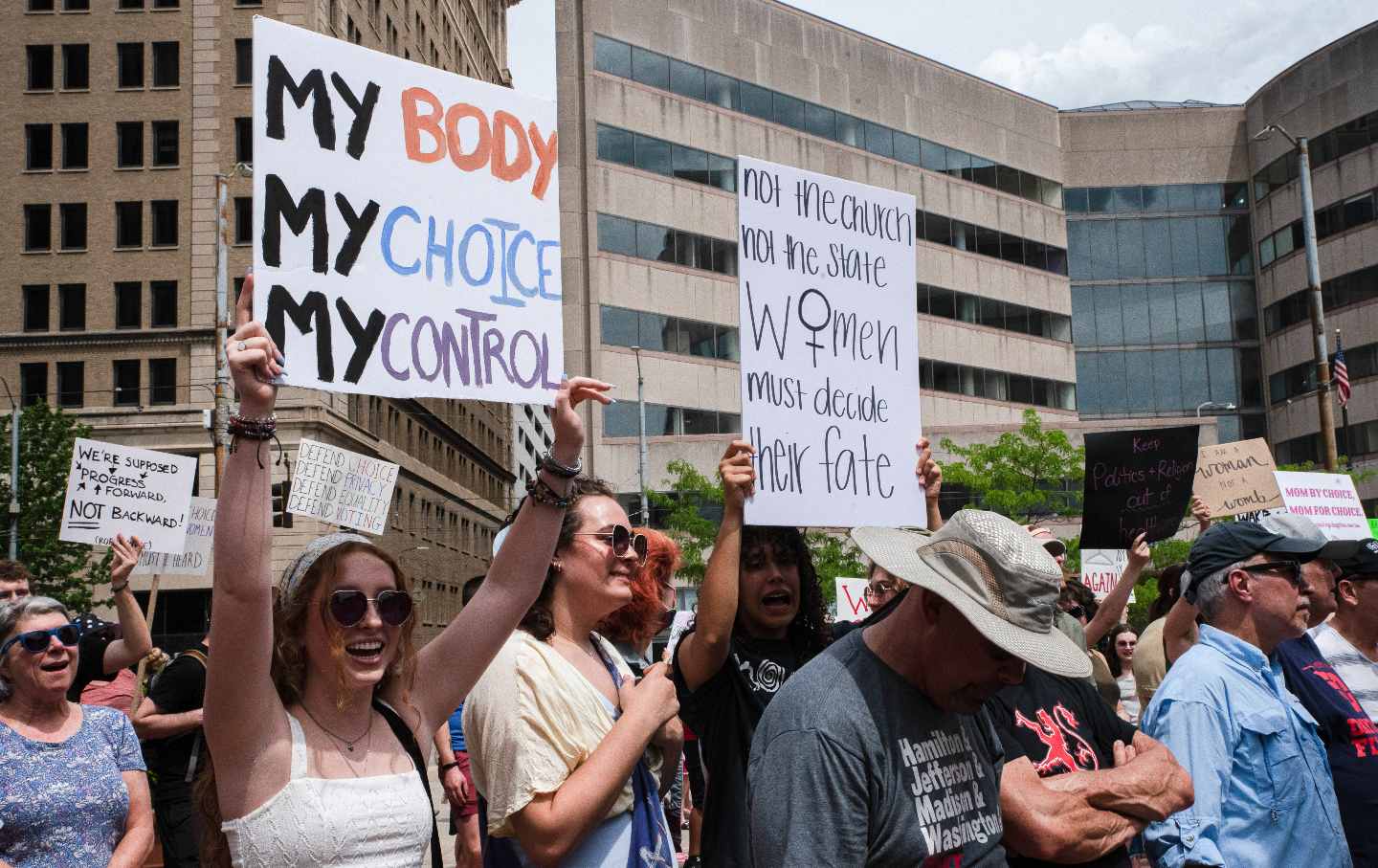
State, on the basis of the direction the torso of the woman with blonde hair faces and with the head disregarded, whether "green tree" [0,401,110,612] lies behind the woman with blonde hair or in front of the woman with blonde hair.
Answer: behind

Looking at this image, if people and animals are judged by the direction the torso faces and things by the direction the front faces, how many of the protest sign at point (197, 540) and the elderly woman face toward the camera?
2

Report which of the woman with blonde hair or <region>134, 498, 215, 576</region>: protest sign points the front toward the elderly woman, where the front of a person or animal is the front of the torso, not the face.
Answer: the protest sign

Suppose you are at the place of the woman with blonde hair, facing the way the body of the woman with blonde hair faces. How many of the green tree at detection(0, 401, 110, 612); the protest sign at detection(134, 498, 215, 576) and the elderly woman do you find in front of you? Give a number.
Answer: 0

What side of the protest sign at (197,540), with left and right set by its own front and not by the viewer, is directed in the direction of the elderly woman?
front

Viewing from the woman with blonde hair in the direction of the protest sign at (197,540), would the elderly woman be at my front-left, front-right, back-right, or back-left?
front-left

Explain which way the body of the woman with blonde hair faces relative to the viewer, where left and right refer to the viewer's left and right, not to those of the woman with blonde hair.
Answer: facing the viewer and to the right of the viewer

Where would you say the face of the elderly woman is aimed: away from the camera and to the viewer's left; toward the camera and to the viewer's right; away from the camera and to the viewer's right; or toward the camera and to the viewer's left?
toward the camera and to the viewer's right

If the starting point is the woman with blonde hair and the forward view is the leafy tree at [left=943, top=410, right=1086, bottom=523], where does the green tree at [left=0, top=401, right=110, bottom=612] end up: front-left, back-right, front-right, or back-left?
front-left

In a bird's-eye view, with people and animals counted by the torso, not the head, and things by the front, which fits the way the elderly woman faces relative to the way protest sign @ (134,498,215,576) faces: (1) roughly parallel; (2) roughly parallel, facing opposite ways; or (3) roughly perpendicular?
roughly parallel

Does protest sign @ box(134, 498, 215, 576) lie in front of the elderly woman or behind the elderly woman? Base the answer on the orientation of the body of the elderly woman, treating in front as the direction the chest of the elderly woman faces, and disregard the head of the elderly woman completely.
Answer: behind

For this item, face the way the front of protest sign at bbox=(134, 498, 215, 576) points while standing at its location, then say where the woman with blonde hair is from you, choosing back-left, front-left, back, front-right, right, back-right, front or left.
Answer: front

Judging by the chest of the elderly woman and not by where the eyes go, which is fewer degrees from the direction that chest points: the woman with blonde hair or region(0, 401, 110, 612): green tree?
the woman with blonde hair

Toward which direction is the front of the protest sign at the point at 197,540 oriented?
toward the camera

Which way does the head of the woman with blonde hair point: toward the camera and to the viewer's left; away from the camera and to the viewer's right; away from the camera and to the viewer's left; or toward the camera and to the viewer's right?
toward the camera and to the viewer's right

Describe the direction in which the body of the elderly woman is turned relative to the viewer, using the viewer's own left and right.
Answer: facing the viewer
